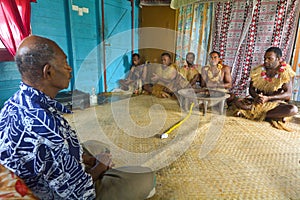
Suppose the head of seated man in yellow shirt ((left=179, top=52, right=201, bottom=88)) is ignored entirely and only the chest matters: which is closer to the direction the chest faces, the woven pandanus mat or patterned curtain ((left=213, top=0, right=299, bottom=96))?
the woven pandanus mat

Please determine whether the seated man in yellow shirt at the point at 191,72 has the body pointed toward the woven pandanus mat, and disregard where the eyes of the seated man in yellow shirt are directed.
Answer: yes

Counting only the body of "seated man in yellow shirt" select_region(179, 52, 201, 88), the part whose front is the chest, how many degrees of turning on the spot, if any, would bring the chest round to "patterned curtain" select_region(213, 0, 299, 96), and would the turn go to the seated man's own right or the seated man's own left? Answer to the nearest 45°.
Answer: approximately 90° to the seated man's own left

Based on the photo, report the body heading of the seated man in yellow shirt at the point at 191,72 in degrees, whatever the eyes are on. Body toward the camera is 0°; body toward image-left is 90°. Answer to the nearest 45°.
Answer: approximately 0°
